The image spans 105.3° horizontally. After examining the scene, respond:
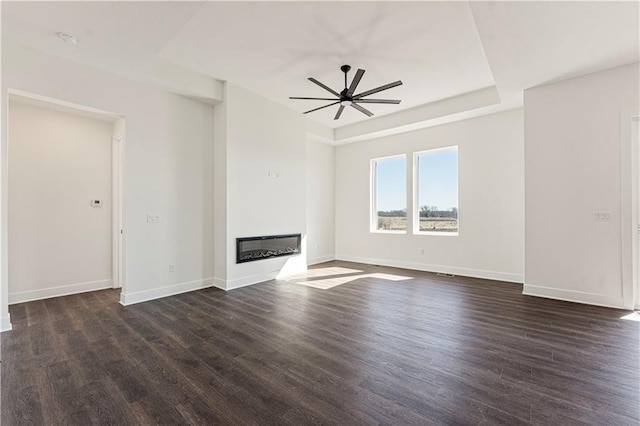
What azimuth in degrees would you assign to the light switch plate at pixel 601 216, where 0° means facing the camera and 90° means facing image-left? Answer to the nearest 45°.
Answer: approximately 0°

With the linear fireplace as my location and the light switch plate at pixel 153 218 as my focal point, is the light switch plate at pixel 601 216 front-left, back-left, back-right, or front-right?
back-left

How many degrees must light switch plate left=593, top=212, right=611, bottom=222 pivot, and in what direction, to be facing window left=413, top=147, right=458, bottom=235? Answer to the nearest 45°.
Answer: approximately 90° to its right

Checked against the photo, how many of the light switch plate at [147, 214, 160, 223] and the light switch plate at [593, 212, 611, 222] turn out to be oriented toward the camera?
2

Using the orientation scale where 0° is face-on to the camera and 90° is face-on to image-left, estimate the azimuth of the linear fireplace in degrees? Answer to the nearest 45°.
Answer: approximately 315°

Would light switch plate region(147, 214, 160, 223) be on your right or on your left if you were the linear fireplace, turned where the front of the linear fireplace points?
on your right

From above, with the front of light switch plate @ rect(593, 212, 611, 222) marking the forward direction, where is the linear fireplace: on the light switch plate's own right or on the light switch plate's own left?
on the light switch plate's own right
